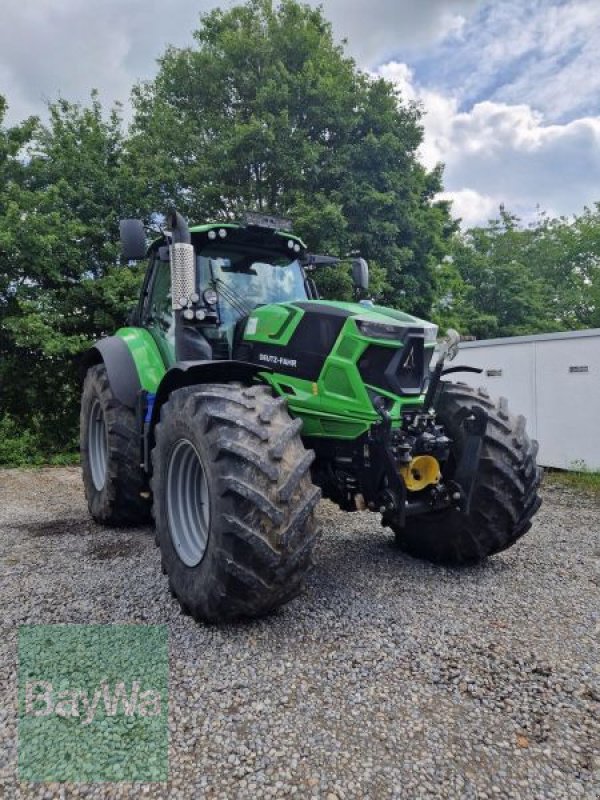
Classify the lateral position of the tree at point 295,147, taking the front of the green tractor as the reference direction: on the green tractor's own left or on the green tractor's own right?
on the green tractor's own left

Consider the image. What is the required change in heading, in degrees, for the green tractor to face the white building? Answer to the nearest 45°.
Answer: approximately 90° to its left

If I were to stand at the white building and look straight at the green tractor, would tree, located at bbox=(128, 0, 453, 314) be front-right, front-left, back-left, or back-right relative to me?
back-right

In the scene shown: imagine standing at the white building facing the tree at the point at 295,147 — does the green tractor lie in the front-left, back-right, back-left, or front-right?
back-left

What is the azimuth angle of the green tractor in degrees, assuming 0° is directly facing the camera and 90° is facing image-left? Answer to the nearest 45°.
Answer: approximately 315°
